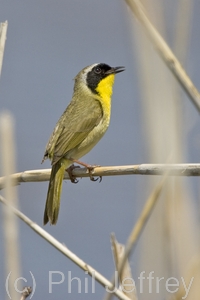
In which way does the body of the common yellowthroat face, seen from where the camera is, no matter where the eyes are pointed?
to the viewer's right
